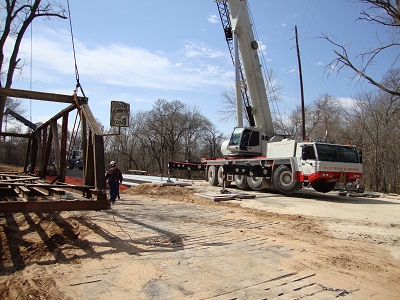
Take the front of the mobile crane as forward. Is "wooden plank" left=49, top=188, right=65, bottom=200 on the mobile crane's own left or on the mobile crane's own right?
on the mobile crane's own right

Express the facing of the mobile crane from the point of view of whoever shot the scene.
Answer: facing the viewer and to the right of the viewer

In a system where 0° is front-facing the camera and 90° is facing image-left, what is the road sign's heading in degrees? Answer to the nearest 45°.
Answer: approximately 0°

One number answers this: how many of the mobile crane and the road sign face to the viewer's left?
0

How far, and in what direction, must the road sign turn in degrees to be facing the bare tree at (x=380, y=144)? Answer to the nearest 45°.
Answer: approximately 135° to its left

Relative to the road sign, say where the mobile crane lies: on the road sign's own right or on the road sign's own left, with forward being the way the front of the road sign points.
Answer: on the road sign's own left

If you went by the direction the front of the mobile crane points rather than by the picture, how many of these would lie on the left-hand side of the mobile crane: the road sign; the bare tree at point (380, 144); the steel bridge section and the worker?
1

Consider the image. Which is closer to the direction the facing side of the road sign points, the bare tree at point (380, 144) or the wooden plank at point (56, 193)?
the wooden plank
